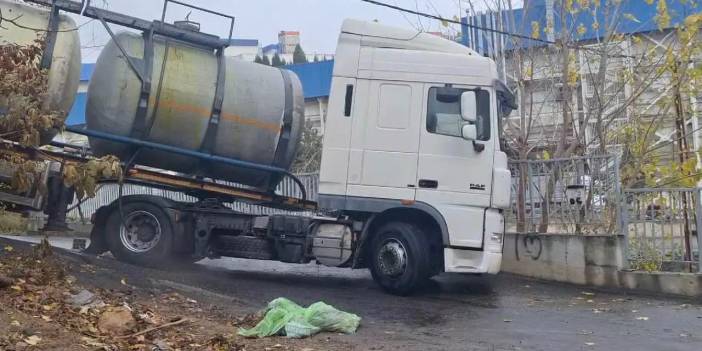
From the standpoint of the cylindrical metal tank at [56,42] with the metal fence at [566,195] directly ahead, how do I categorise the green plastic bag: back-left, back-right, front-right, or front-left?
front-right

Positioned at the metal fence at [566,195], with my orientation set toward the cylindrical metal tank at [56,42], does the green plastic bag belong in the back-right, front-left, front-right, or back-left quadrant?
front-left

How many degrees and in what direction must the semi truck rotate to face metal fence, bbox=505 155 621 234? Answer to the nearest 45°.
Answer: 0° — it already faces it

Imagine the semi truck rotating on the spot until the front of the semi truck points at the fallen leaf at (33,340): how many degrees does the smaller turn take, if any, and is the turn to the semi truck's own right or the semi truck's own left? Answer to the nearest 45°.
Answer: approximately 135° to the semi truck's own right

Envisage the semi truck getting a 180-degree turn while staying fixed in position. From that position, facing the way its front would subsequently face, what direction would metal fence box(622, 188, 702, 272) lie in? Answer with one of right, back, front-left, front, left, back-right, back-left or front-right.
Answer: back

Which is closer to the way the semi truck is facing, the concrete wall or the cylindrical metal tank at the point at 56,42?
the concrete wall

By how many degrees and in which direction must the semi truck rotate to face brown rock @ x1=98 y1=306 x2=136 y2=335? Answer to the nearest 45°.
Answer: approximately 135° to its right

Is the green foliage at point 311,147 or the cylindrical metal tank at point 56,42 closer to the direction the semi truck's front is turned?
the green foliage

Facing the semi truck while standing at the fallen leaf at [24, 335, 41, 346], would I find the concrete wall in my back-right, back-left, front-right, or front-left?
front-right

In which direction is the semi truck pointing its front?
to the viewer's right

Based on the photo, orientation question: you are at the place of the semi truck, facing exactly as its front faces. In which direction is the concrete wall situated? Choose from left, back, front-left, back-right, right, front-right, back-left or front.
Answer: front

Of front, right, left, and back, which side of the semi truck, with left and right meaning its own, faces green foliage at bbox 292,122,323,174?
left
